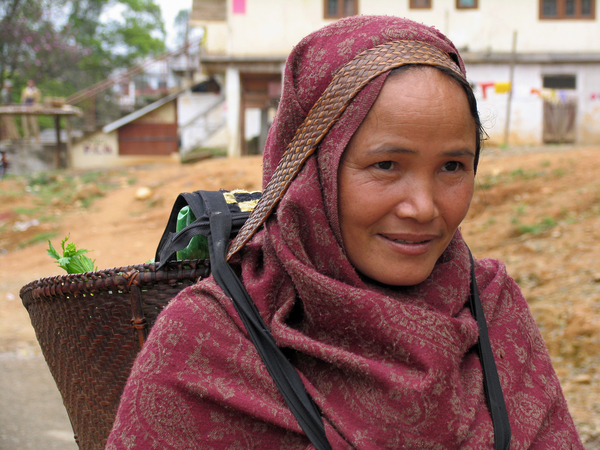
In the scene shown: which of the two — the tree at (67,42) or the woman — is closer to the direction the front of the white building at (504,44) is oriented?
the woman

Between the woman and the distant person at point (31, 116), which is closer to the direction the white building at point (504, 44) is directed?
the woman

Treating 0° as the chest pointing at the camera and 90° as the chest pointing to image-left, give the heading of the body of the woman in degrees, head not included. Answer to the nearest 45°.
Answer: approximately 315°

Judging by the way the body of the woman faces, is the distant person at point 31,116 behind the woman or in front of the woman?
behind

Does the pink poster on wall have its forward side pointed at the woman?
yes

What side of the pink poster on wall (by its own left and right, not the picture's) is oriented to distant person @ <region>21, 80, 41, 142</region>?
right

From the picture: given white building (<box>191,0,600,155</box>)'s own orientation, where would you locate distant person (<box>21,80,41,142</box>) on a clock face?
The distant person is roughly at 3 o'clock from the white building.

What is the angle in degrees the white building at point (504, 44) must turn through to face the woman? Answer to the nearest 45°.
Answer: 0° — it already faces them
